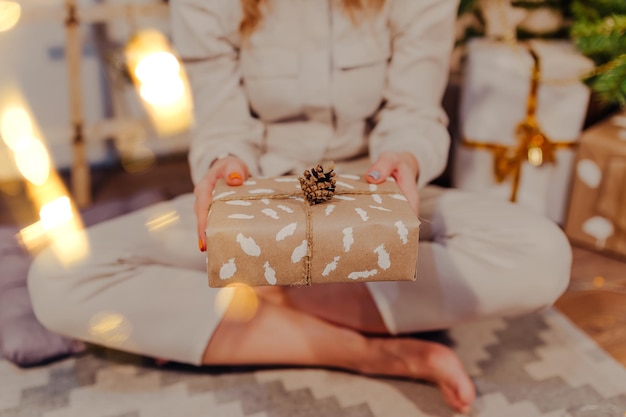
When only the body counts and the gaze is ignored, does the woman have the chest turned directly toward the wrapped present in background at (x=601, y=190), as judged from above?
no

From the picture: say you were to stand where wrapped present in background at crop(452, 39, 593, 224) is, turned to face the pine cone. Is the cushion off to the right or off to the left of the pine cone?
right

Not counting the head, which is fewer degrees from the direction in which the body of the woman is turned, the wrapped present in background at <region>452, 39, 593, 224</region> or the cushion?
the cushion

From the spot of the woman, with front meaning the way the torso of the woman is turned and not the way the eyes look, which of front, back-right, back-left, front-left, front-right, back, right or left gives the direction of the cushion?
right

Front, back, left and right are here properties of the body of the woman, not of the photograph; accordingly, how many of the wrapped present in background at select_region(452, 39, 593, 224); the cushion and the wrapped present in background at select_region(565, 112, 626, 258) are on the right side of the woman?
1

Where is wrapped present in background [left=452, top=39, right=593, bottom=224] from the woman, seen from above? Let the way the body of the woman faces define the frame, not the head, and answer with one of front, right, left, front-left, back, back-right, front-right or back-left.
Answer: back-left

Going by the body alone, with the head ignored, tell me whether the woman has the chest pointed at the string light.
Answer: no

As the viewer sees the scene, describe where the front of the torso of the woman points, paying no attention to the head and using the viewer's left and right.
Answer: facing the viewer
